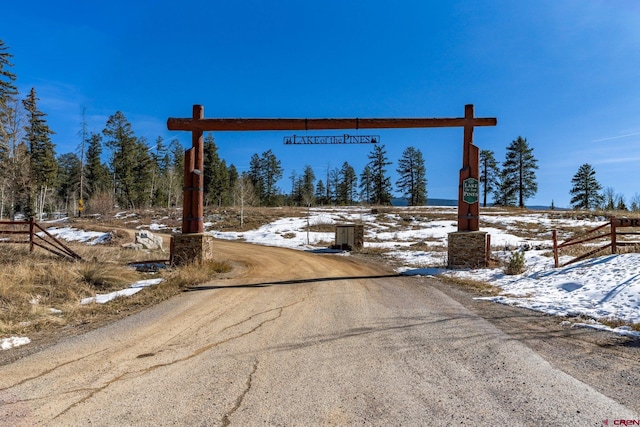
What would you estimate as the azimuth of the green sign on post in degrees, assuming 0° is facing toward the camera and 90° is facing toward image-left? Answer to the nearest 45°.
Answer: approximately 0°

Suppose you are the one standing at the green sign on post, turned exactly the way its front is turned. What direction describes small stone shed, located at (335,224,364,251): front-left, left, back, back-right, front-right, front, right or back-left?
back-right

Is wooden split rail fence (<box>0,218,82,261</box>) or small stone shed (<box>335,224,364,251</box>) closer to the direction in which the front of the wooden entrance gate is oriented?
the wooden split rail fence

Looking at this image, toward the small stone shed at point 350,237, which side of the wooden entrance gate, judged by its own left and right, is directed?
back

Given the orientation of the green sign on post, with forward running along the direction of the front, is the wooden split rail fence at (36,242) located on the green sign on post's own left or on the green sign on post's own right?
on the green sign on post's own right

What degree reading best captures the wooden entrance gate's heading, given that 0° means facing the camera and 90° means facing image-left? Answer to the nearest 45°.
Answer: approximately 0°

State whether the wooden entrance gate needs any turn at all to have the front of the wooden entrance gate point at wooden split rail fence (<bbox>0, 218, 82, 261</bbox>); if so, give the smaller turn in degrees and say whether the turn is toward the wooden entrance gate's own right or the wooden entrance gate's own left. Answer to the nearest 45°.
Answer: approximately 90° to the wooden entrance gate's own right

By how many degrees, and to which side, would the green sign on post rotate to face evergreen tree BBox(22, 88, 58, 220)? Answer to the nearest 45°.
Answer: approximately 90° to its right

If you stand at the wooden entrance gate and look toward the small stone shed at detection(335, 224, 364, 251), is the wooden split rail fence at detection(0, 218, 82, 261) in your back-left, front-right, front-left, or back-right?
back-left

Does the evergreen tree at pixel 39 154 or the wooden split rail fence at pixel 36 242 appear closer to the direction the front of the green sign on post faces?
the wooden split rail fence

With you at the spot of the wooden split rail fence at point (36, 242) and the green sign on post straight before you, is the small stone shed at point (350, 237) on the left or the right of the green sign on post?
left

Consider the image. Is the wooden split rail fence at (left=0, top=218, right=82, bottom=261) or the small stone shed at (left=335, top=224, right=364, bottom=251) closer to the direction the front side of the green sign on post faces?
the wooden split rail fence

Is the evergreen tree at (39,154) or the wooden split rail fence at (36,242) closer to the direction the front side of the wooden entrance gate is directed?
the wooden split rail fence

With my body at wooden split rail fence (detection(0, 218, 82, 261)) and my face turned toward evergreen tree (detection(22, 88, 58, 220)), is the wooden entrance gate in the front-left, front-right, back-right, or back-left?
back-right

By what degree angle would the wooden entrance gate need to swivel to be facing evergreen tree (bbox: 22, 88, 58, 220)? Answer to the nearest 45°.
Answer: approximately 135° to its right
